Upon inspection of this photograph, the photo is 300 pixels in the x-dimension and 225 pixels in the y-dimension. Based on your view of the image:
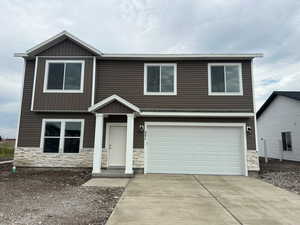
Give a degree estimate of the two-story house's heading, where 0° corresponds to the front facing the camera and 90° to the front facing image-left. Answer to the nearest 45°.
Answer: approximately 0°

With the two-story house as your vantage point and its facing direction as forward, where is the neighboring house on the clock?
The neighboring house is roughly at 8 o'clock from the two-story house.
